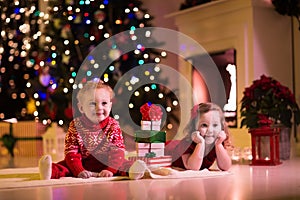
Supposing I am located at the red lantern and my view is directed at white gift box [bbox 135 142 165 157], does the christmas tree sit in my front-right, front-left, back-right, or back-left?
front-right

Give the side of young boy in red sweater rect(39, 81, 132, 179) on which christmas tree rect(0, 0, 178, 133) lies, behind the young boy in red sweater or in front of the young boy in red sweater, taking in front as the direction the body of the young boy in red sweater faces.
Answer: behind

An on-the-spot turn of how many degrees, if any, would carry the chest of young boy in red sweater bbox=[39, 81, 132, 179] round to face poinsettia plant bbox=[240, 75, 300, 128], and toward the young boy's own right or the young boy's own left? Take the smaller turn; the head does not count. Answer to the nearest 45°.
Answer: approximately 135° to the young boy's own left

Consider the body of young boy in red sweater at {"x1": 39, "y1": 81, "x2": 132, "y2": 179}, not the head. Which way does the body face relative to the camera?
toward the camera

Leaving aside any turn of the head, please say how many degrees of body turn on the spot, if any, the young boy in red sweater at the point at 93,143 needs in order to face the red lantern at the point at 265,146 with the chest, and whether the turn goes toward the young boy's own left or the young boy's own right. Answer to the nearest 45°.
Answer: approximately 135° to the young boy's own left
